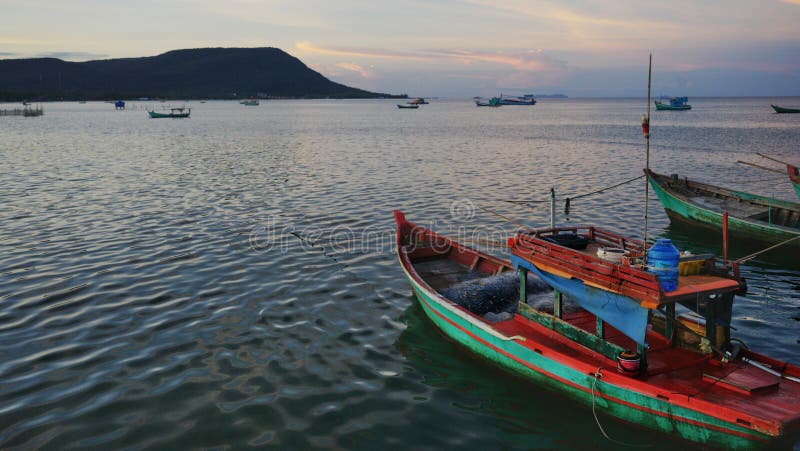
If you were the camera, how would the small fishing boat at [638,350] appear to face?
facing away from the viewer and to the left of the viewer

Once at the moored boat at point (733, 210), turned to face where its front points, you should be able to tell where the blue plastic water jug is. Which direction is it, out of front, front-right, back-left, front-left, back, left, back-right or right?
back-left

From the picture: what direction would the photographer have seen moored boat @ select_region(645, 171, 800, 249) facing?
facing away from the viewer and to the left of the viewer

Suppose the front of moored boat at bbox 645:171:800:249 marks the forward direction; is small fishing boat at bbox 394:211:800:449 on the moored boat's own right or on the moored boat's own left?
on the moored boat's own left

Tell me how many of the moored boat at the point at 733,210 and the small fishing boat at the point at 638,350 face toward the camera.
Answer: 0

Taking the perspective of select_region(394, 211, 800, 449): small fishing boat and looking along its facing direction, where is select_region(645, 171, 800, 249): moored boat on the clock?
The moored boat is roughly at 2 o'clock from the small fishing boat.
